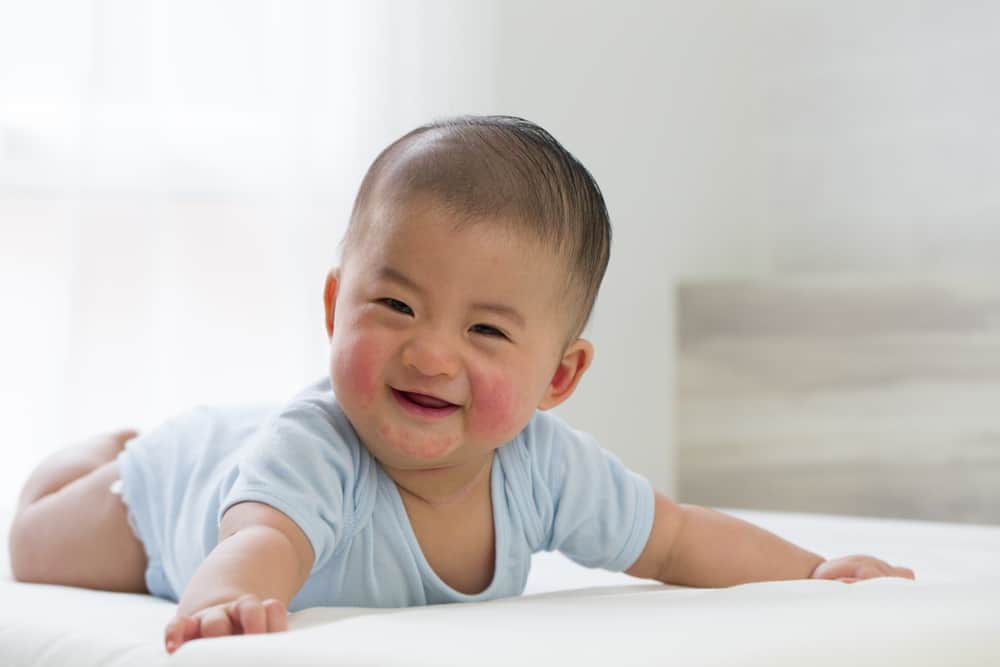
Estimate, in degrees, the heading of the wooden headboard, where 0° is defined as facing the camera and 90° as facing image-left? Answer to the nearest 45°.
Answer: approximately 0°

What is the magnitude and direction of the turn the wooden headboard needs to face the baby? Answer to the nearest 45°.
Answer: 0° — it already faces them
